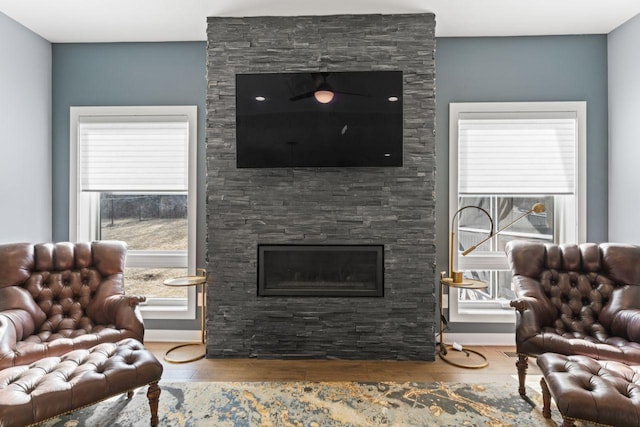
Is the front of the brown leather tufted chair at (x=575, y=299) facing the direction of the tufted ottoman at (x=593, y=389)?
yes

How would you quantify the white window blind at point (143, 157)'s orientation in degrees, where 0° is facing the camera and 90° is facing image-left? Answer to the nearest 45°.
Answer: approximately 0°

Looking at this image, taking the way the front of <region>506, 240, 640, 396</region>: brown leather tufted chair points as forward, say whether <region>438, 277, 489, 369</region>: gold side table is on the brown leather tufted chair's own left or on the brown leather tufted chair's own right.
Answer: on the brown leather tufted chair's own right

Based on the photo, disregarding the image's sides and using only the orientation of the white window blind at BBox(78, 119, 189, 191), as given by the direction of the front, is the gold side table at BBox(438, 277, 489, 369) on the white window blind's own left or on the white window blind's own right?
on the white window blind's own left

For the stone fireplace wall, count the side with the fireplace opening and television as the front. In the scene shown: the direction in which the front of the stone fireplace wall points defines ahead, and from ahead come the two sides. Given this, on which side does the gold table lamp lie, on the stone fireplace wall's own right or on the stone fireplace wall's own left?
on the stone fireplace wall's own left

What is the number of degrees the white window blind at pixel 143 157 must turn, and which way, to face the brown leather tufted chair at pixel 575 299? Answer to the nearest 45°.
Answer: approximately 45° to its left
